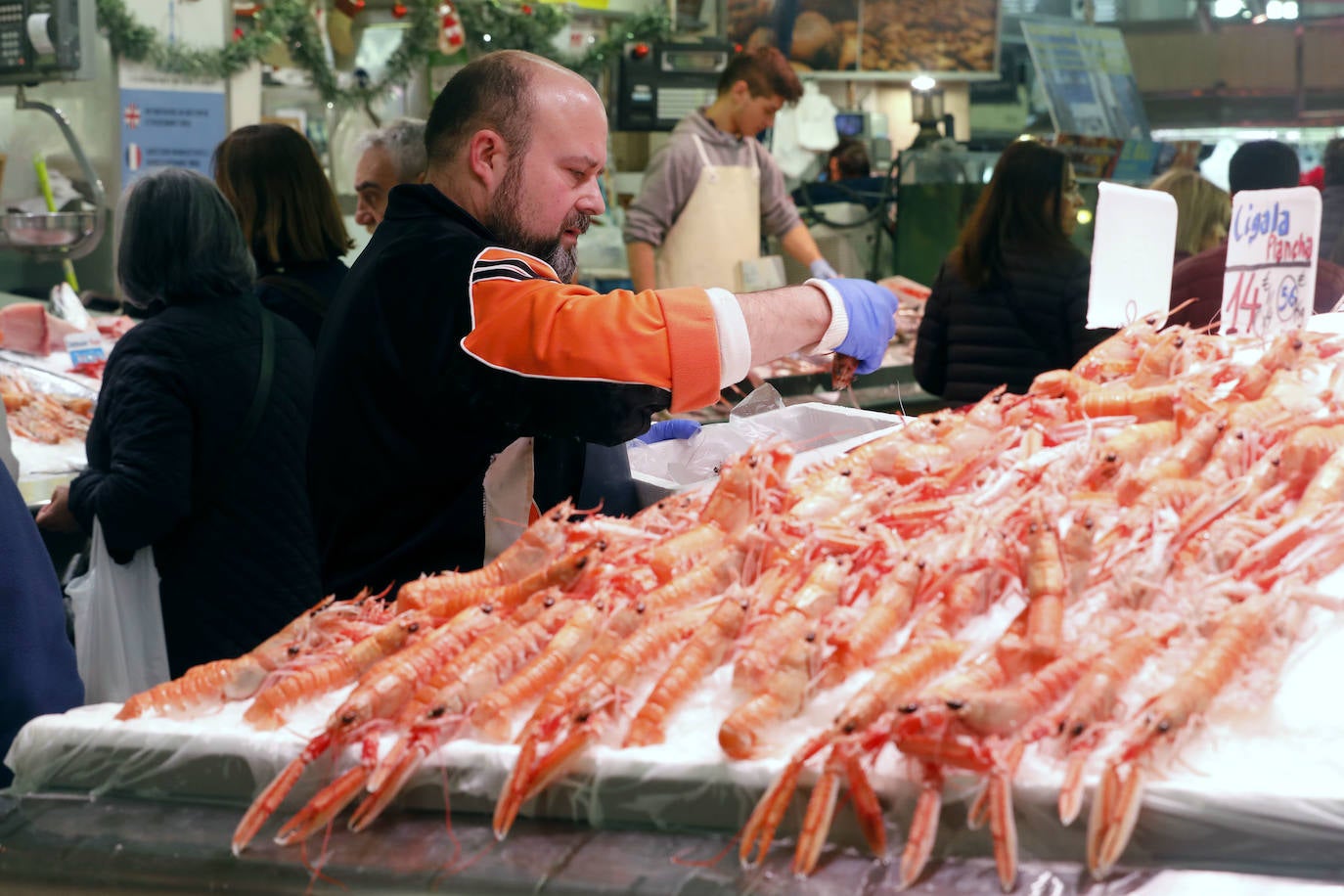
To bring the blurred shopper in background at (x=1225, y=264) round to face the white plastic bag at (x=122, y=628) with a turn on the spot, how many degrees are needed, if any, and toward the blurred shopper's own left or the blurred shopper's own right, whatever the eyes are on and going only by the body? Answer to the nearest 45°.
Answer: approximately 135° to the blurred shopper's own left

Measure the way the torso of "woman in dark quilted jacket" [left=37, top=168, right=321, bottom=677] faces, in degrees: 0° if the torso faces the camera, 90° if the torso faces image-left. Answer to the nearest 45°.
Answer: approximately 135°

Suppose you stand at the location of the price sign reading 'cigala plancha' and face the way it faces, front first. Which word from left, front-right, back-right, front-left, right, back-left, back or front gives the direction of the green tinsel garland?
back-right

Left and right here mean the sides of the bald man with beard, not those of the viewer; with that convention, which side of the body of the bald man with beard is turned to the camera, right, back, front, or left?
right

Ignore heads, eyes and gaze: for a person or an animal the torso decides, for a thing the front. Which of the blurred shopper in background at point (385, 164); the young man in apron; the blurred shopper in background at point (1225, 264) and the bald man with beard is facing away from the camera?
the blurred shopper in background at point (1225, 264)

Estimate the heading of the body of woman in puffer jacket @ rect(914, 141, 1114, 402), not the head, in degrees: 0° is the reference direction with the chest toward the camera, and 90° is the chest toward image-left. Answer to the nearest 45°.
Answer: approximately 225°

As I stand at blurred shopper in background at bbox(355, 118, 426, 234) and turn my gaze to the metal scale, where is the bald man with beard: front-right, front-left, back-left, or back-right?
back-left

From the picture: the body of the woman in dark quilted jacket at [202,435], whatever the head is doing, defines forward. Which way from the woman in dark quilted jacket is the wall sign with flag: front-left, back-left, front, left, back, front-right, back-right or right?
front-right

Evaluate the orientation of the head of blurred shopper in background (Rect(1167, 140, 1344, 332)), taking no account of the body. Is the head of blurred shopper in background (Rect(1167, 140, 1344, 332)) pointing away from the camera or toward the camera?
away from the camera

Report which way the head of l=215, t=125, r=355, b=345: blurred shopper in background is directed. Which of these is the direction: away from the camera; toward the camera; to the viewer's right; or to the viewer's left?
away from the camera
